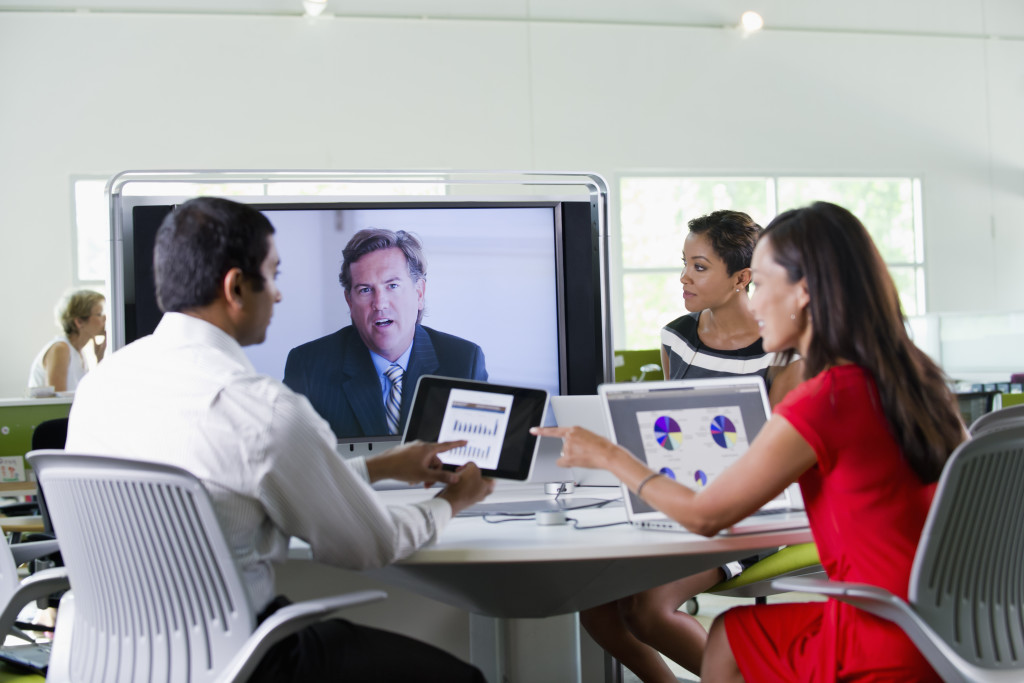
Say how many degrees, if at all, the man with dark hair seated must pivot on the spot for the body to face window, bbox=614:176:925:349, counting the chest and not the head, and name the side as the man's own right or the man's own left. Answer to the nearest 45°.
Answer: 0° — they already face it

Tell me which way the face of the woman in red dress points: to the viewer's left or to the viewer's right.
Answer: to the viewer's left

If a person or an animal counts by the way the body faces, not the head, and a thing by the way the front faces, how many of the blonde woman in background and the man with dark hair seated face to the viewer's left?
0

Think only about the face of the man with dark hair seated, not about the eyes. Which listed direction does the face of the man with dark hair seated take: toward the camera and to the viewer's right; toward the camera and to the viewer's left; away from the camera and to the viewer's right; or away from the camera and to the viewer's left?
away from the camera and to the viewer's right

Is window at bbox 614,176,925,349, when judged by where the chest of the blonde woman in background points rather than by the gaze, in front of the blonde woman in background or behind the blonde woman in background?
in front

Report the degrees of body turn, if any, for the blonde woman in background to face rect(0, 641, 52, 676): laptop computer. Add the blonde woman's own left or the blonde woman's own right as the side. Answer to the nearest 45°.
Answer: approximately 90° to the blonde woman's own right

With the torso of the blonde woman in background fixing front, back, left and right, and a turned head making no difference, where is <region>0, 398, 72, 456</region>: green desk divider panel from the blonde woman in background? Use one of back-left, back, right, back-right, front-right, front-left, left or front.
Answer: right

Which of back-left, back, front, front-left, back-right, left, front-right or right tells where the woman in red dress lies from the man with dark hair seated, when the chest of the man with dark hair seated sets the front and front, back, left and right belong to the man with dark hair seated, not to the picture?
front-right

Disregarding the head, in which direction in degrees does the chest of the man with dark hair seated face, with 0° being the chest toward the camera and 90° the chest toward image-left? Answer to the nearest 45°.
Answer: approximately 225°

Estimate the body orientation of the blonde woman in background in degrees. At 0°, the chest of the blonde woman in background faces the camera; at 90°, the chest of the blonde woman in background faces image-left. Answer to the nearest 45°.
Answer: approximately 270°

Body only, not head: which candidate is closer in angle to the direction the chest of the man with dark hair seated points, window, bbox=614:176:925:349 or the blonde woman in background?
the window

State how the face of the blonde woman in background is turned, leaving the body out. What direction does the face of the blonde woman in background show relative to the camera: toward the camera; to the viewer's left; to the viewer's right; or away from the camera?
to the viewer's right
